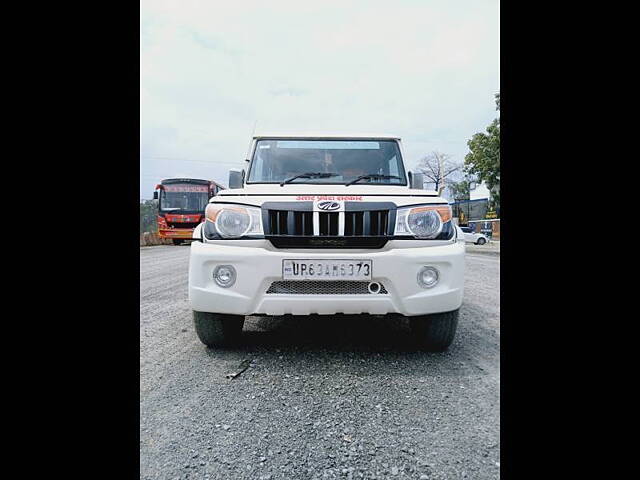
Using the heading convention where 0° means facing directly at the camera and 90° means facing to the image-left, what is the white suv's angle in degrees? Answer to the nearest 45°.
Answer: approximately 0°
